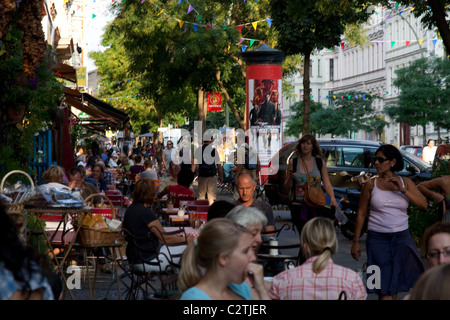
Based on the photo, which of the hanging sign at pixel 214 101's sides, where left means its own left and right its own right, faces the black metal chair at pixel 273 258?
front

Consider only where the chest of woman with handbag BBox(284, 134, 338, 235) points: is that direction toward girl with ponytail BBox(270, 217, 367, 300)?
yes

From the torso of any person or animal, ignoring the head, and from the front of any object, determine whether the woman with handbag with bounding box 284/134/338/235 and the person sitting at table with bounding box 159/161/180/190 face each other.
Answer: no

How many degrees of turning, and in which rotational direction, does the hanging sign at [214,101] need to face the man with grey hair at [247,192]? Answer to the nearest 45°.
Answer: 0° — it already faces them

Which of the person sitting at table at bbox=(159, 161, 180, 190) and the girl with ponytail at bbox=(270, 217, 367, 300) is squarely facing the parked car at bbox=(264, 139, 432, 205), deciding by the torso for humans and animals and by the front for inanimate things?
the girl with ponytail

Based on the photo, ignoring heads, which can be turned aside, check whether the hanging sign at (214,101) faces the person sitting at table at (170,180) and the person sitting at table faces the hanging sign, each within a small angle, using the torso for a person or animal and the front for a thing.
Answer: no

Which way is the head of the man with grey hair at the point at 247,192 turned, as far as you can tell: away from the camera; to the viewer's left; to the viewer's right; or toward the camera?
toward the camera

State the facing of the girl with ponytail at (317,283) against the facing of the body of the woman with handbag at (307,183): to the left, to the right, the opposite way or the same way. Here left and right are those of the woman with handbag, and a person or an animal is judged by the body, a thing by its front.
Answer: the opposite way

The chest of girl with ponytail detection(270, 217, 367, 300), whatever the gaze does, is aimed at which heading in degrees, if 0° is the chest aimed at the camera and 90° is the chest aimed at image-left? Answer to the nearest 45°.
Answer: approximately 180°

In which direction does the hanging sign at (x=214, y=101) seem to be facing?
toward the camera

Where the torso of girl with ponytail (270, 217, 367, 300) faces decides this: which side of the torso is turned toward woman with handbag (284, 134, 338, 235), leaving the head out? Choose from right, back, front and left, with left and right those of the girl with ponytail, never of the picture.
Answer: front

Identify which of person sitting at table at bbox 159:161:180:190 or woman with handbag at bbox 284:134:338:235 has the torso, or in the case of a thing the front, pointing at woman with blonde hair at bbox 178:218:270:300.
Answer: the woman with handbag

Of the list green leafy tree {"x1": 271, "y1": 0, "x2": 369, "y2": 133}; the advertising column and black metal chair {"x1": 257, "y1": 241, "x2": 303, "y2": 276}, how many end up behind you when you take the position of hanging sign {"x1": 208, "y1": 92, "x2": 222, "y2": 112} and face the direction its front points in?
0

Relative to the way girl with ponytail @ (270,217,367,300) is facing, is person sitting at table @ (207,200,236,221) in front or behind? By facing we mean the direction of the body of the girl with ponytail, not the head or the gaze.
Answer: in front

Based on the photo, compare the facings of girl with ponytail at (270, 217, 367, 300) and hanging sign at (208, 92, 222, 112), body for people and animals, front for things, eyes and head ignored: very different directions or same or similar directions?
very different directions

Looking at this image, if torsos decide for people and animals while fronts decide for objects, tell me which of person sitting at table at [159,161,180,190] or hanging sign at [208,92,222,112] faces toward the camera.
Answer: the hanging sign

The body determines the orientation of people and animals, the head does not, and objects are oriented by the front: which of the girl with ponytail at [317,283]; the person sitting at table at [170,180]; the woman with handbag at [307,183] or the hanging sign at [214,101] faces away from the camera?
the girl with ponytail

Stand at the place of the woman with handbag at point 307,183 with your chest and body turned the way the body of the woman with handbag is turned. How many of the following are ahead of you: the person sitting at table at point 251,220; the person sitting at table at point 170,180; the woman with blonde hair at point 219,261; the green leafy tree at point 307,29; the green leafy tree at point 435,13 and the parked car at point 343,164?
2

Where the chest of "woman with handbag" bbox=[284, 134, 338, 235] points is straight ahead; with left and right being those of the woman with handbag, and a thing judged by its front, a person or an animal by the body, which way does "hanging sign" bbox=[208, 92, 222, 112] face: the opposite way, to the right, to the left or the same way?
the same way
